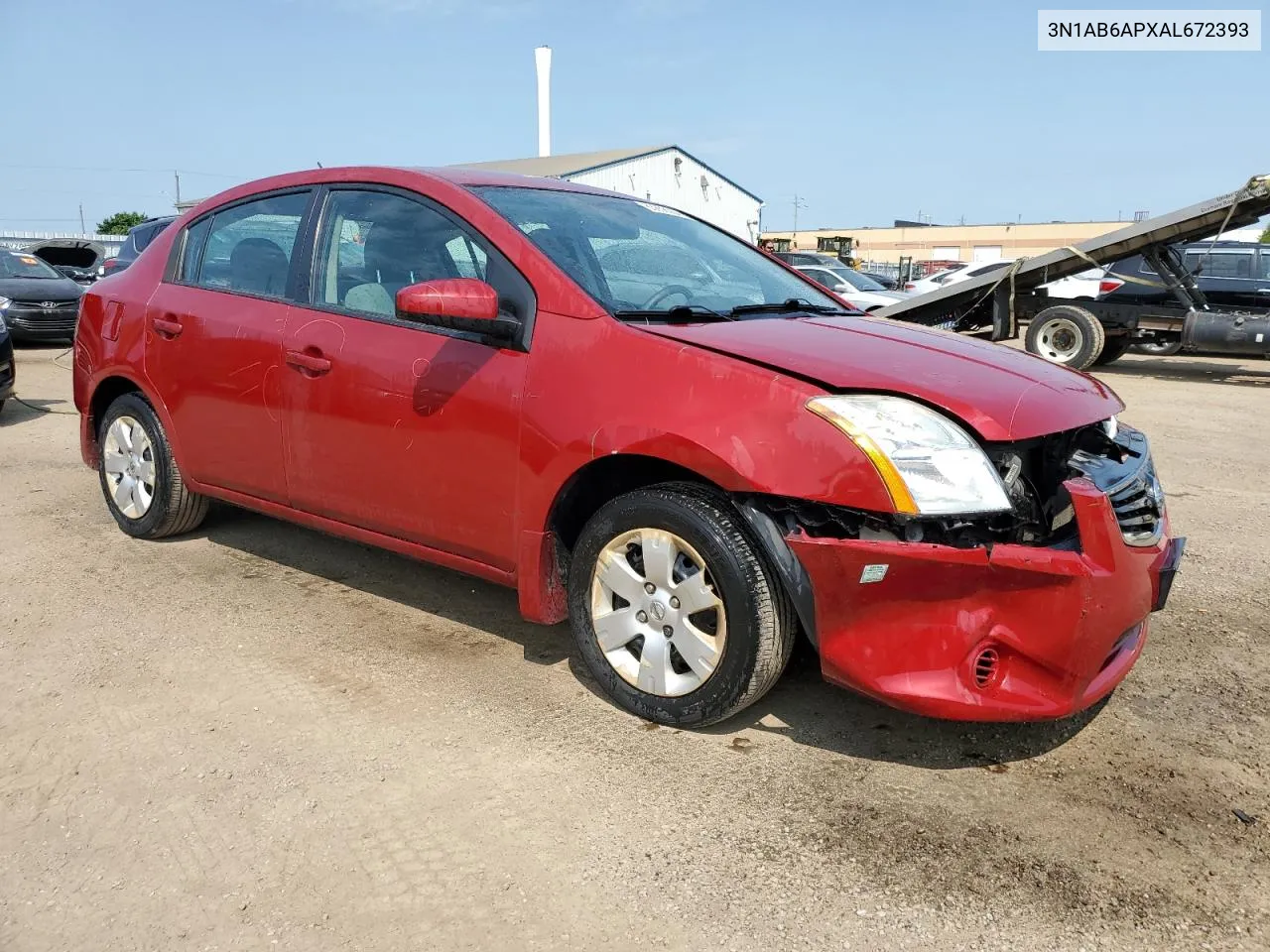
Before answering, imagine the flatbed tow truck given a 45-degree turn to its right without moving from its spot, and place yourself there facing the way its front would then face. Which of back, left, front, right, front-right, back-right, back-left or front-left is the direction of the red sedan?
front-right

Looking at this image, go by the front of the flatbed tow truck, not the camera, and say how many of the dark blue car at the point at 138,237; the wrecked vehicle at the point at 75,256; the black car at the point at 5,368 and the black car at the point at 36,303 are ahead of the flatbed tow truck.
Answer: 0

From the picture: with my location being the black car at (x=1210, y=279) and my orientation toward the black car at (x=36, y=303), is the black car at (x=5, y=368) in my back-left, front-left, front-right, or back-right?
front-left

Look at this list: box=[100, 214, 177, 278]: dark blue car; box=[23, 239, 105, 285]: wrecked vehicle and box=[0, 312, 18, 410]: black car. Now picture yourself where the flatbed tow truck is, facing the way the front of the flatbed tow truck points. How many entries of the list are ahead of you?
0

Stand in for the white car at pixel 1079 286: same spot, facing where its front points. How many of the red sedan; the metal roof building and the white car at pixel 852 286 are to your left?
1

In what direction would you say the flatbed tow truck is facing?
to the viewer's right

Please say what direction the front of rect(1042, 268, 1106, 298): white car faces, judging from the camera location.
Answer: facing to the left of the viewer

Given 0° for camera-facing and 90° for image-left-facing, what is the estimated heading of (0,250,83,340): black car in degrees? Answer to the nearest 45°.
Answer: approximately 315°

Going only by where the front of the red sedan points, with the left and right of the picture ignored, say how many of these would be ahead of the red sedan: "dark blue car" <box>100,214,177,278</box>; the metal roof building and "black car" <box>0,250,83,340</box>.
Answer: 0

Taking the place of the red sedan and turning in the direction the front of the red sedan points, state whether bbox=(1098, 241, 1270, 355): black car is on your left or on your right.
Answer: on your left

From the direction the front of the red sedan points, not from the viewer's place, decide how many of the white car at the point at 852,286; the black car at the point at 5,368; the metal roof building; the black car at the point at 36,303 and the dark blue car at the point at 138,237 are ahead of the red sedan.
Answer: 0

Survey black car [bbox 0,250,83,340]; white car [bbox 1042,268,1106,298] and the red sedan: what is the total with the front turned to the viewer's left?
1

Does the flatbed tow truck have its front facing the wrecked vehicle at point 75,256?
no
